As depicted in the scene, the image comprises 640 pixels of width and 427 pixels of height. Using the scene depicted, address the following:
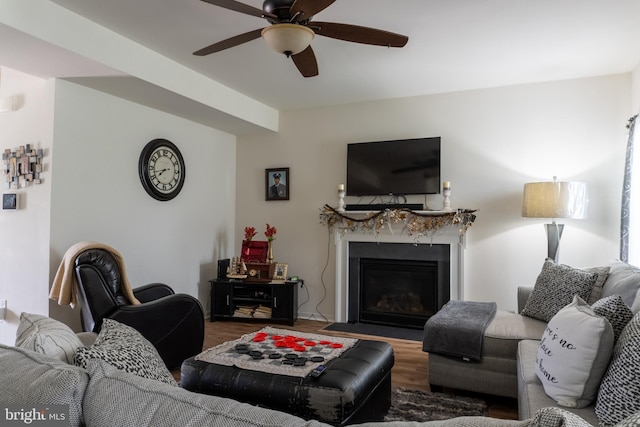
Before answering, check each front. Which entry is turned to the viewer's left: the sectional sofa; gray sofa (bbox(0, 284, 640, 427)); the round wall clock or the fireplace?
the sectional sofa

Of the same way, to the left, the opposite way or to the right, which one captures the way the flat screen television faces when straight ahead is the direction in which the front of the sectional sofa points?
to the left

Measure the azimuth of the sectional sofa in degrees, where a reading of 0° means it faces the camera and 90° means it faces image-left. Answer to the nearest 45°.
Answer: approximately 90°

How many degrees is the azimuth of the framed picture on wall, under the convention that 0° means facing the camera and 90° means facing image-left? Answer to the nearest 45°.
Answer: approximately 0°

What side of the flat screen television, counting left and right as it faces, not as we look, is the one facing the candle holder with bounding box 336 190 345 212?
right

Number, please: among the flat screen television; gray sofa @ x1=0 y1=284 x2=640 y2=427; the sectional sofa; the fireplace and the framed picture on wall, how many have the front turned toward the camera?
3

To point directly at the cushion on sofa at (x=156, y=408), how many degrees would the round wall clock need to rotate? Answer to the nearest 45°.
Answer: approximately 45° to its right

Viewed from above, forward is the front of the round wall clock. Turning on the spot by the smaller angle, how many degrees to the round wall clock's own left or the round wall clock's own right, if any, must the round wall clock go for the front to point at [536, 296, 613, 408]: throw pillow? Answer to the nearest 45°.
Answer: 0° — it already faces it
